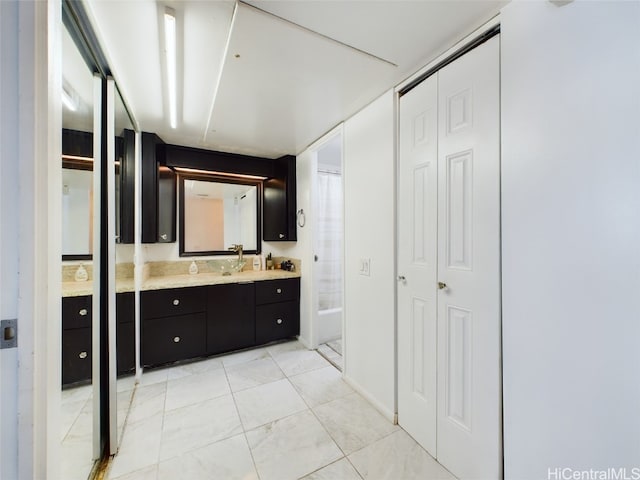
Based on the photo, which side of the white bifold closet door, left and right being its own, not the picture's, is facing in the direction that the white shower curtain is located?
right

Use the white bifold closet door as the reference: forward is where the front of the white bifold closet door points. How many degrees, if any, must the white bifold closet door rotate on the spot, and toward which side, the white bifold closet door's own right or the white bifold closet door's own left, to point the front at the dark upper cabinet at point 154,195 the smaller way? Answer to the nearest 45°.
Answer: approximately 45° to the white bifold closet door's own right

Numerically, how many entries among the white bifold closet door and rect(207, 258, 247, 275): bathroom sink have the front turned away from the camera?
0

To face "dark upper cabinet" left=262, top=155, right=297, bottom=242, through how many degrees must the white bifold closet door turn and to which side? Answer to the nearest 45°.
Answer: approximately 90° to its right

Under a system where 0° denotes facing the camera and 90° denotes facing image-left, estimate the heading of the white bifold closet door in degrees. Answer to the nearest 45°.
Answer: approximately 45°

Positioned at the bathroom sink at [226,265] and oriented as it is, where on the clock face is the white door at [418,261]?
The white door is roughly at 11 o'clock from the bathroom sink.

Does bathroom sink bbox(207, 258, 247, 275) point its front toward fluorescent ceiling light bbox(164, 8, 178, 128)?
yes

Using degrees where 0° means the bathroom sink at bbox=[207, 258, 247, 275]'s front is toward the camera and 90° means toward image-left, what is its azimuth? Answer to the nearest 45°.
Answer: approximately 0°

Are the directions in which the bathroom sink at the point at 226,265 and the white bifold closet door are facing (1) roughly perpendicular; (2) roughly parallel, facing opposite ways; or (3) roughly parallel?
roughly perpendicular
